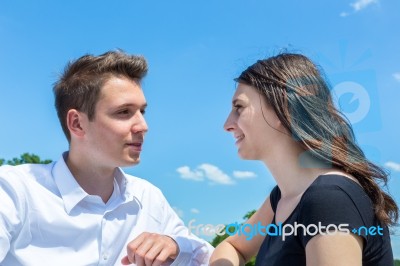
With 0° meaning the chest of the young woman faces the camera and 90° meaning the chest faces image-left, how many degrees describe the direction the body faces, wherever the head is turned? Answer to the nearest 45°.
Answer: approximately 90°

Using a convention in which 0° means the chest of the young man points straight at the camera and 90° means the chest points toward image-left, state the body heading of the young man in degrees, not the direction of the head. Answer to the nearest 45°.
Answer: approximately 315°

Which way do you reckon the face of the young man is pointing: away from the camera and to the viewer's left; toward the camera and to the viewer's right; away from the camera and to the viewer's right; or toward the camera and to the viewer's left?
toward the camera and to the viewer's right

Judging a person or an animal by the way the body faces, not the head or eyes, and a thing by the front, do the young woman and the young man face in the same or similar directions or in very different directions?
very different directions

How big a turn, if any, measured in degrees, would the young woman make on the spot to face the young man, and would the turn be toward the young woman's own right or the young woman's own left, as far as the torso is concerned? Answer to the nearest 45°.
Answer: approximately 45° to the young woman's own right

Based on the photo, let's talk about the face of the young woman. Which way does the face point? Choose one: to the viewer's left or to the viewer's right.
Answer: to the viewer's left

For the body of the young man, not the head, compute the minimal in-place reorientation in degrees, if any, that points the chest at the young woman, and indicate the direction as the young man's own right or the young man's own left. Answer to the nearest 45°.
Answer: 0° — they already face them
